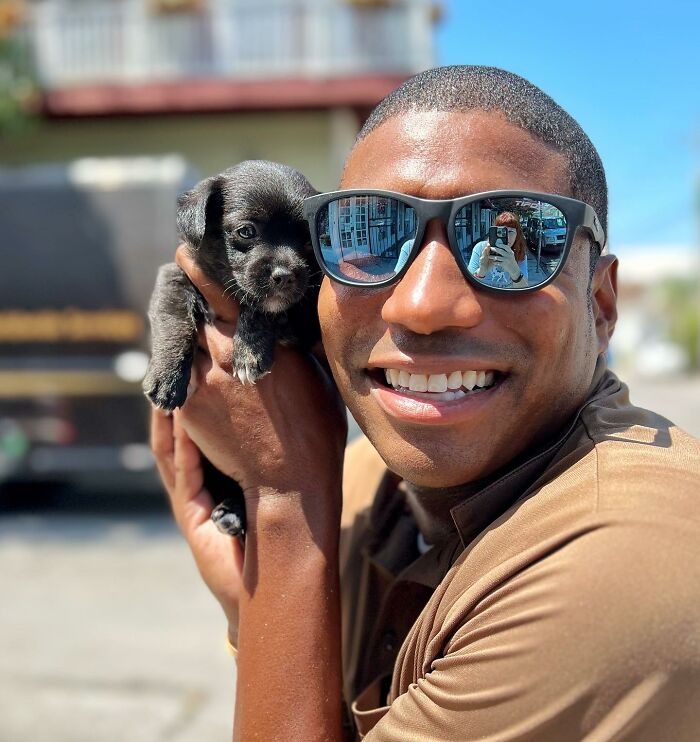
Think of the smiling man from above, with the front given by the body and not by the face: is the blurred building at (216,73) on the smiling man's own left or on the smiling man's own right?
on the smiling man's own right

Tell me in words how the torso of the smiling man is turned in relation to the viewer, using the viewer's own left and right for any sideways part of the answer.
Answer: facing the viewer and to the left of the viewer
